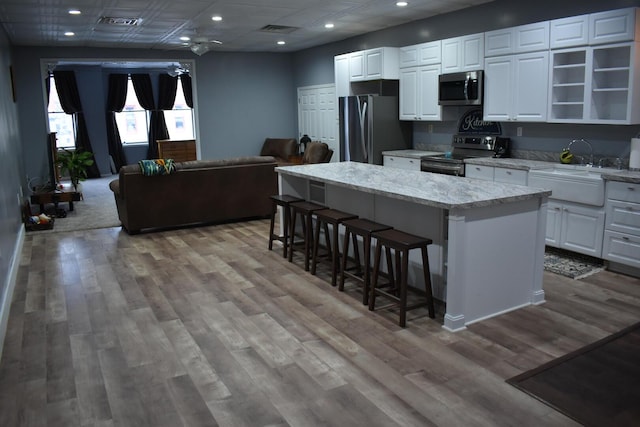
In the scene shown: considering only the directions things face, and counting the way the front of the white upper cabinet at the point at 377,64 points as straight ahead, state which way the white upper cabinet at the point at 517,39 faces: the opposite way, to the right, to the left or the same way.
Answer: the same way

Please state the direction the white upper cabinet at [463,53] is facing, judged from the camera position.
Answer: facing the viewer and to the left of the viewer

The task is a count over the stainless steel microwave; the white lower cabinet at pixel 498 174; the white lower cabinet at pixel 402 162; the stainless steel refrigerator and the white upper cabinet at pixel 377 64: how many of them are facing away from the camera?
0

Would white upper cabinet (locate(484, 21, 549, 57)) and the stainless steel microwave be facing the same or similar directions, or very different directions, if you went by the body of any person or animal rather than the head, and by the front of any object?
same or similar directions

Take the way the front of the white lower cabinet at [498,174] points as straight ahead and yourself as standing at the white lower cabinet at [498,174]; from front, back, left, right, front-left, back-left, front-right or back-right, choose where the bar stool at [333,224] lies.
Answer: front

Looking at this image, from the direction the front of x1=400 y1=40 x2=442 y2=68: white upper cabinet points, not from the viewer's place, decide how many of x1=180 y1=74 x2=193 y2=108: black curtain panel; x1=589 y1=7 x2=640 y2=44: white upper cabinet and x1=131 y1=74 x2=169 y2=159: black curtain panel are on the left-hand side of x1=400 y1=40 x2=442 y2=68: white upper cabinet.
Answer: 1

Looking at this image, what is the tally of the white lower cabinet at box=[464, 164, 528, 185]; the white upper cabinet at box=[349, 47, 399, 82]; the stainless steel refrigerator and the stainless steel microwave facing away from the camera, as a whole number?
0

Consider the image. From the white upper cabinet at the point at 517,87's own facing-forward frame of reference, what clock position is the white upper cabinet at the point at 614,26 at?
the white upper cabinet at the point at 614,26 is roughly at 9 o'clock from the white upper cabinet at the point at 517,87.

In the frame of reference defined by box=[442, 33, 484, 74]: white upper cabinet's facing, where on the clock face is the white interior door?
The white interior door is roughly at 3 o'clock from the white upper cabinet.

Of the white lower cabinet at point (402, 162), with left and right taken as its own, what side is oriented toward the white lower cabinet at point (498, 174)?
left

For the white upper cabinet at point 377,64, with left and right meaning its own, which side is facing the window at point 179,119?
right

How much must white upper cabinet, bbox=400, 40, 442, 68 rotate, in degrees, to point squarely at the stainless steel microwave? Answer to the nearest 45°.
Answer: approximately 90° to its left

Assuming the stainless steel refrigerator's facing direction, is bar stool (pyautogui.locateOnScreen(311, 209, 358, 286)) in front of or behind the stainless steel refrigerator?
in front

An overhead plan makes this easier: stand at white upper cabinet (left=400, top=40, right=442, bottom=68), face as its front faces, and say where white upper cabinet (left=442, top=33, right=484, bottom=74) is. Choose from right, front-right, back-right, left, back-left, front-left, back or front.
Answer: left

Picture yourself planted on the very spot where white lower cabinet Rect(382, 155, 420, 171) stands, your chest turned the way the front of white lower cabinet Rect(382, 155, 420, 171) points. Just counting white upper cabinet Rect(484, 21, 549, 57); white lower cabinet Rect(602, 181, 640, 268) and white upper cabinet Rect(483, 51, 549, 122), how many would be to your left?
3

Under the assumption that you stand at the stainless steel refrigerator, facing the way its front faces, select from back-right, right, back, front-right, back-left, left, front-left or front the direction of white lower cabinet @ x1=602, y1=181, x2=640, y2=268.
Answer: left

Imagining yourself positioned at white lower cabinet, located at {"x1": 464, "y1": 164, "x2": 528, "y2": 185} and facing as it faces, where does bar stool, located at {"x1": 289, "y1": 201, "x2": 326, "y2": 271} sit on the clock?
The bar stool is roughly at 12 o'clock from the white lower cabinet.

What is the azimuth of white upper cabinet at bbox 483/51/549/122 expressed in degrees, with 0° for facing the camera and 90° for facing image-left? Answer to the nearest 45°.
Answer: approximately 45°

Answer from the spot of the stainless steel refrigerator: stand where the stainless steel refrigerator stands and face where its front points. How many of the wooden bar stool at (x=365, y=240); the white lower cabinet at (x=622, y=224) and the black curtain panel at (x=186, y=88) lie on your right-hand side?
1

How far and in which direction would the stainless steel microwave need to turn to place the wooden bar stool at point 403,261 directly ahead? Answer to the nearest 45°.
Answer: approximately 45° to its left

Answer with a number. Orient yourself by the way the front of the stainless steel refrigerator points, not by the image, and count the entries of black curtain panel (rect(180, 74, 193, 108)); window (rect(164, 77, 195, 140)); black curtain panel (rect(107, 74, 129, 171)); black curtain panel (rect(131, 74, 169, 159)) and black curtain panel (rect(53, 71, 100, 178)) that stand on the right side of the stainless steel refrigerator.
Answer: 5

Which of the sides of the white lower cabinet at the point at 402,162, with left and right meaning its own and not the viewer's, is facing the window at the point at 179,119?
right

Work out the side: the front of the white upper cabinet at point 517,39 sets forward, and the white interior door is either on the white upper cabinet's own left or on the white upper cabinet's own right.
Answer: on the white upper cabinet's own right
